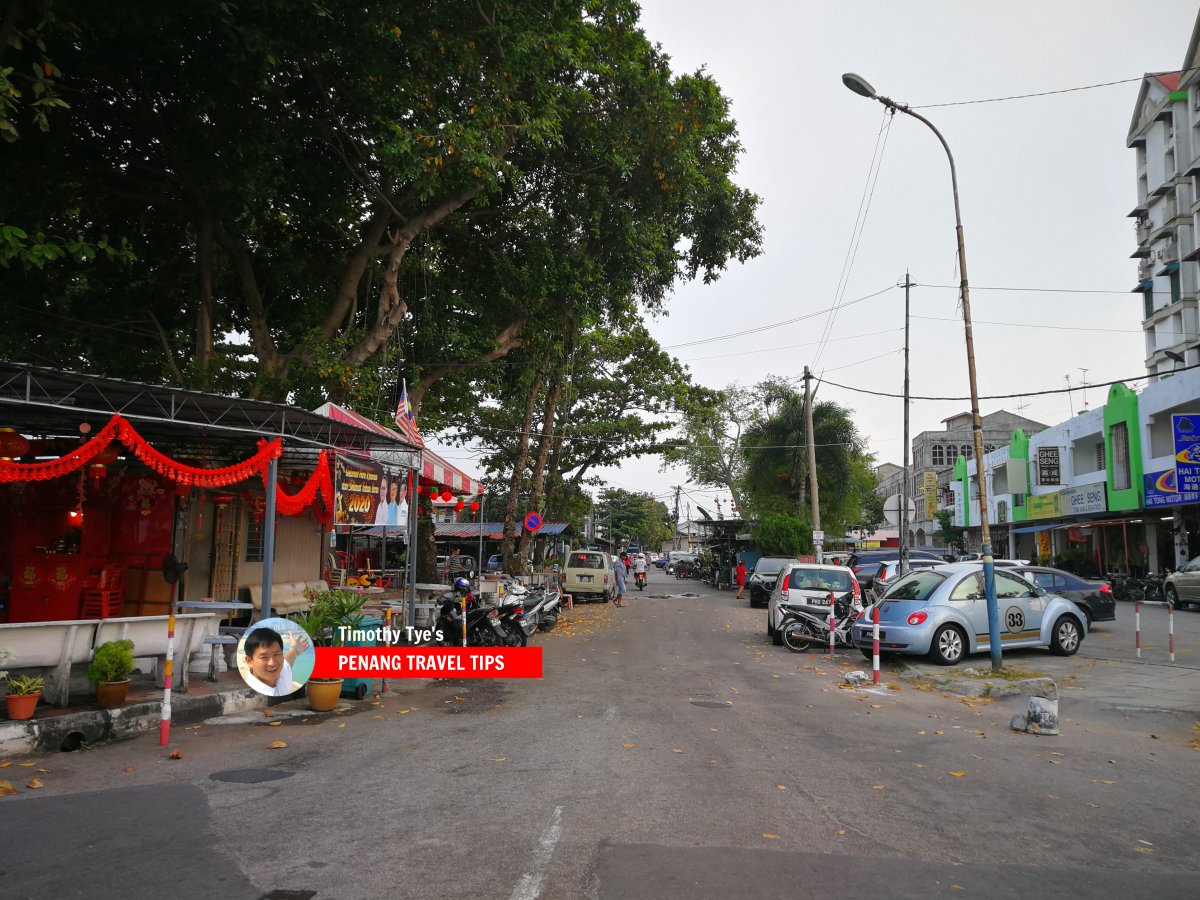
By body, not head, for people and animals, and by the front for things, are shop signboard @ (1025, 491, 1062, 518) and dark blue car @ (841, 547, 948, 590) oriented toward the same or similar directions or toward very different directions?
very different directions

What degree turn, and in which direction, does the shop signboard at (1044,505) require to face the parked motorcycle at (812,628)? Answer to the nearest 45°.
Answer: approximately 45° to its left

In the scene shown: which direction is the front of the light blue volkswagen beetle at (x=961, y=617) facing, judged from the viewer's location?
facing away from the viewer and to the right of the viewer

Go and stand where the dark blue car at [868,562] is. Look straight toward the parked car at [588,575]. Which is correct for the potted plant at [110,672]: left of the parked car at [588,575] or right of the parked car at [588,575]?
left

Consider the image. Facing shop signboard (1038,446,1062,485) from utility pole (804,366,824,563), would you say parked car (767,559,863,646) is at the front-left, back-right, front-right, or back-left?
back-right

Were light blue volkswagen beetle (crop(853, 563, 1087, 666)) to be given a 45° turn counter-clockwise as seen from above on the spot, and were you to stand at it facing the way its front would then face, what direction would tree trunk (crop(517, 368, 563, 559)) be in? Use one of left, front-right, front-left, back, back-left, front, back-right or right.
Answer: front-left

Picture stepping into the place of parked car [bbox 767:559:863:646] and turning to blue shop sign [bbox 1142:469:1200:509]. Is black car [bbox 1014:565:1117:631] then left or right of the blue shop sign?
right

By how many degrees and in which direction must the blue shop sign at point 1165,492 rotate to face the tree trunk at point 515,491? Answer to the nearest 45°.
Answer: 0° — it already faces it

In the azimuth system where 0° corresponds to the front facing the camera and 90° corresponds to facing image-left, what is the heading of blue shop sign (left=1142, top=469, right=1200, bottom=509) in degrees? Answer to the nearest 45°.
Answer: approximately 45°

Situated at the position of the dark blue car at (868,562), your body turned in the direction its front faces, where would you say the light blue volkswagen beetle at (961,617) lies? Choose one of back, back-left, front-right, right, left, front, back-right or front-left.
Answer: back-right

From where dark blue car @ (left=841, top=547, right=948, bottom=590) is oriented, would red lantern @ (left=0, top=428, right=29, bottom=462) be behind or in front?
behind

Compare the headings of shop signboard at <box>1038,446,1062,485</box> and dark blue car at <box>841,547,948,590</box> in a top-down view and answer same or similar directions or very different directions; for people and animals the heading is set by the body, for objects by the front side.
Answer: very different directions
